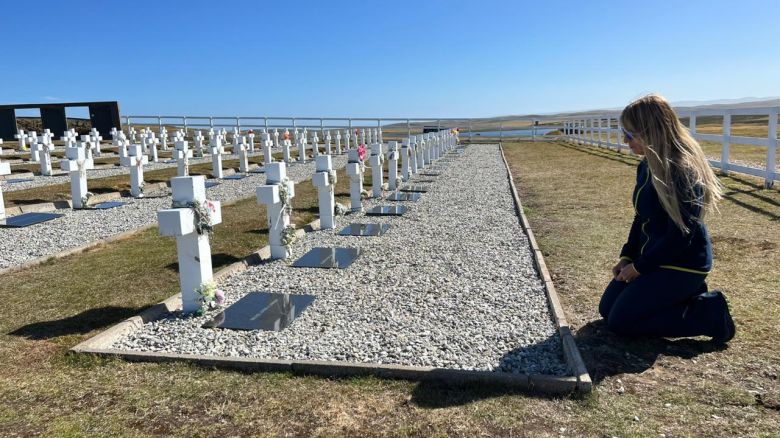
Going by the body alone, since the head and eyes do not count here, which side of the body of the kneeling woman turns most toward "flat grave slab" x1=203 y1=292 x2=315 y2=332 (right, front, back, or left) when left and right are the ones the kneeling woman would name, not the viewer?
front

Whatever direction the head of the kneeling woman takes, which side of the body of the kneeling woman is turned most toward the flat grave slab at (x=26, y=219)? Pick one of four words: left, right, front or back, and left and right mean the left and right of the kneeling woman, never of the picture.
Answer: front

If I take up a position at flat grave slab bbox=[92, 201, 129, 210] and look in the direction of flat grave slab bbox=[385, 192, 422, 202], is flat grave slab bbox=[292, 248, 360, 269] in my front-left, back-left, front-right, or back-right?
front-right

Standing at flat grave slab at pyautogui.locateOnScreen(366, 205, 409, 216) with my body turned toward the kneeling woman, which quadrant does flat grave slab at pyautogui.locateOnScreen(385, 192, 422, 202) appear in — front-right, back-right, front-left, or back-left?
back-left

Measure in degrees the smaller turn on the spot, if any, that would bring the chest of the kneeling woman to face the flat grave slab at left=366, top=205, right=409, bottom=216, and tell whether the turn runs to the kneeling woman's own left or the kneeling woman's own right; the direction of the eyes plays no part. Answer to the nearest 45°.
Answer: approximately 45° to the kneeling woman's own right

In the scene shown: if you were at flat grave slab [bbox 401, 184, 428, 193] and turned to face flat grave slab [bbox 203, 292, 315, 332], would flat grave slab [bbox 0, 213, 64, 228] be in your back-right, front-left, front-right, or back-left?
front-right

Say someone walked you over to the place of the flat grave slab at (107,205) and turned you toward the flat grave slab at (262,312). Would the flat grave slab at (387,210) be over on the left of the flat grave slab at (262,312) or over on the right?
left

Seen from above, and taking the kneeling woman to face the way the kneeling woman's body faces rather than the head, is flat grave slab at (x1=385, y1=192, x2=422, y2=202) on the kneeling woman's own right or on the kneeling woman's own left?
on the kneeling woman's own right

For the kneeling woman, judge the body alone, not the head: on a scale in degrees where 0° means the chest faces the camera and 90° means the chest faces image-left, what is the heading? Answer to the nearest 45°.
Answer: approximately 90°

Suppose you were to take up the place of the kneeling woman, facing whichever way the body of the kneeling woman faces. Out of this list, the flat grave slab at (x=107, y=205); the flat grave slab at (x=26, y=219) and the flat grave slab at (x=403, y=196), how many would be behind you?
0

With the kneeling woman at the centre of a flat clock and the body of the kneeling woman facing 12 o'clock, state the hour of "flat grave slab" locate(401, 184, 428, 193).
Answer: The flat grave slab is roughly at 2 o'clock from the kneeling woman.

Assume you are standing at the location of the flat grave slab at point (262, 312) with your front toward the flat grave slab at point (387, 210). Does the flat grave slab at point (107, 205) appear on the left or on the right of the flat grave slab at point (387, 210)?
left

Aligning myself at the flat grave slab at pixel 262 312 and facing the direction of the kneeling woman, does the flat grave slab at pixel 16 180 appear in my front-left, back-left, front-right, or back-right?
back-left
